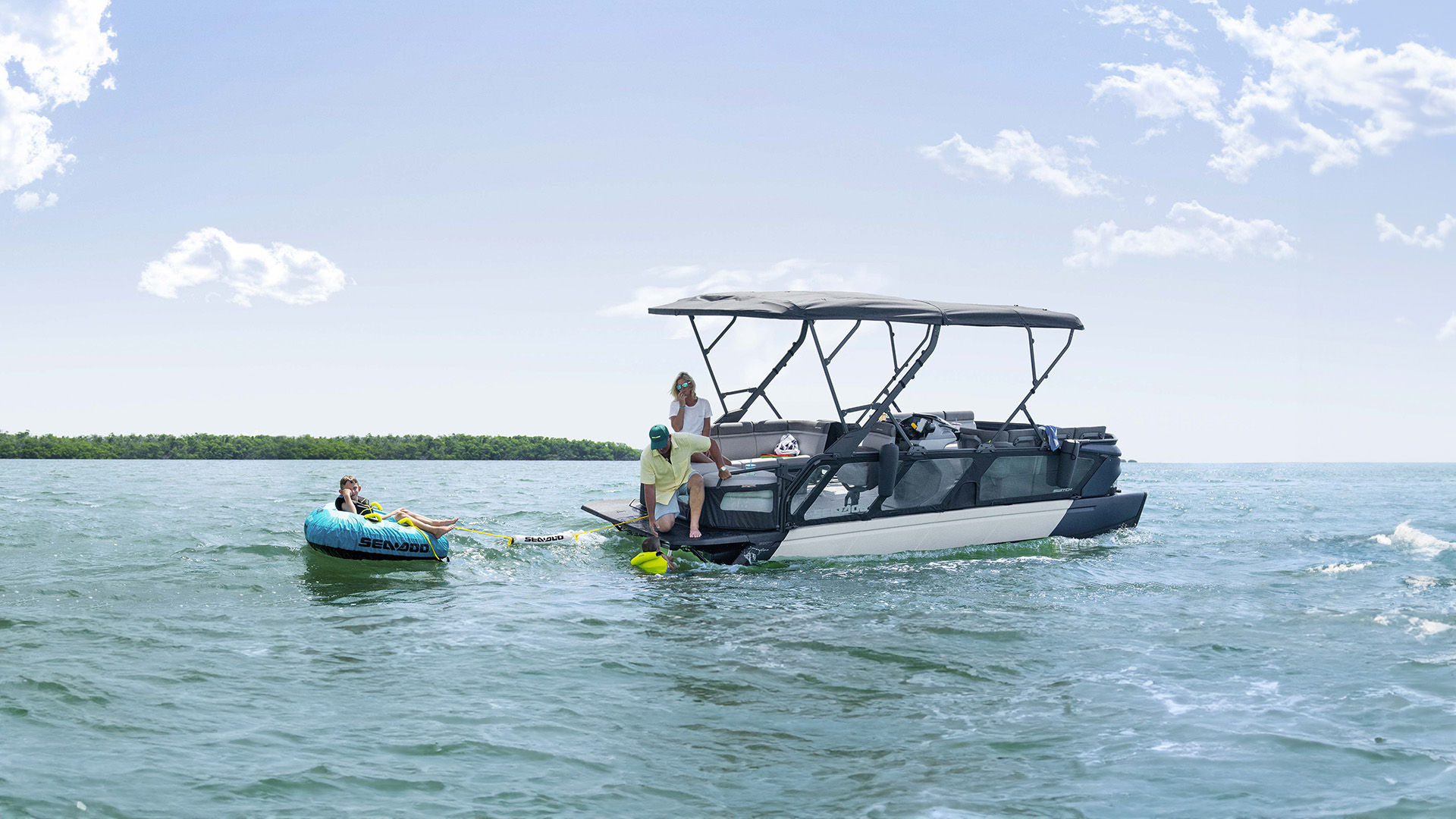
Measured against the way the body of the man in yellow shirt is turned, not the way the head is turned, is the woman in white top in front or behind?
behind

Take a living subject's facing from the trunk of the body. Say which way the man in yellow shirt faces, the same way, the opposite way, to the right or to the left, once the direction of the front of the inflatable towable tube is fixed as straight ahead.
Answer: to the right

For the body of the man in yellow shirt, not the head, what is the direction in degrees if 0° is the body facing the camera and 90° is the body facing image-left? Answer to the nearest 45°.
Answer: approximately 0°

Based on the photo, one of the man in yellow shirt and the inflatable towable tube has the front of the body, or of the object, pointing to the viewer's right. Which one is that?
the inflatable towable tube

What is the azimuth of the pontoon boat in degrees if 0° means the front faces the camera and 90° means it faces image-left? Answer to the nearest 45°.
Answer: approximately 225°

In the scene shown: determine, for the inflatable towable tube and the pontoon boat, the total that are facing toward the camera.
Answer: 0

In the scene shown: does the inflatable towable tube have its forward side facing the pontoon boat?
yes

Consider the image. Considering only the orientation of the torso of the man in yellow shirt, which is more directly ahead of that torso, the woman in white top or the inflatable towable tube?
the inflatable towable tube

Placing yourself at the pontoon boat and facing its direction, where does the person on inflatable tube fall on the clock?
The person on inflatable tube is roughly at 7 o'clock from the pontoon boat.

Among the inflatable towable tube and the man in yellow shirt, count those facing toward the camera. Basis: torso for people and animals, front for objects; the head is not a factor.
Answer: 1

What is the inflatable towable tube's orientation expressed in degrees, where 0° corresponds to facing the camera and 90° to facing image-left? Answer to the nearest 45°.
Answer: approximately 270°

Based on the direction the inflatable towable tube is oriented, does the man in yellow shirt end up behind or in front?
in front

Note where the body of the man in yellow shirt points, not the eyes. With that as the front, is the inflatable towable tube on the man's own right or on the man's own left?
on the man's own right

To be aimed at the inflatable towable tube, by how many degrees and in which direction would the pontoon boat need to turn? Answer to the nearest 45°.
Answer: approximately 180°
